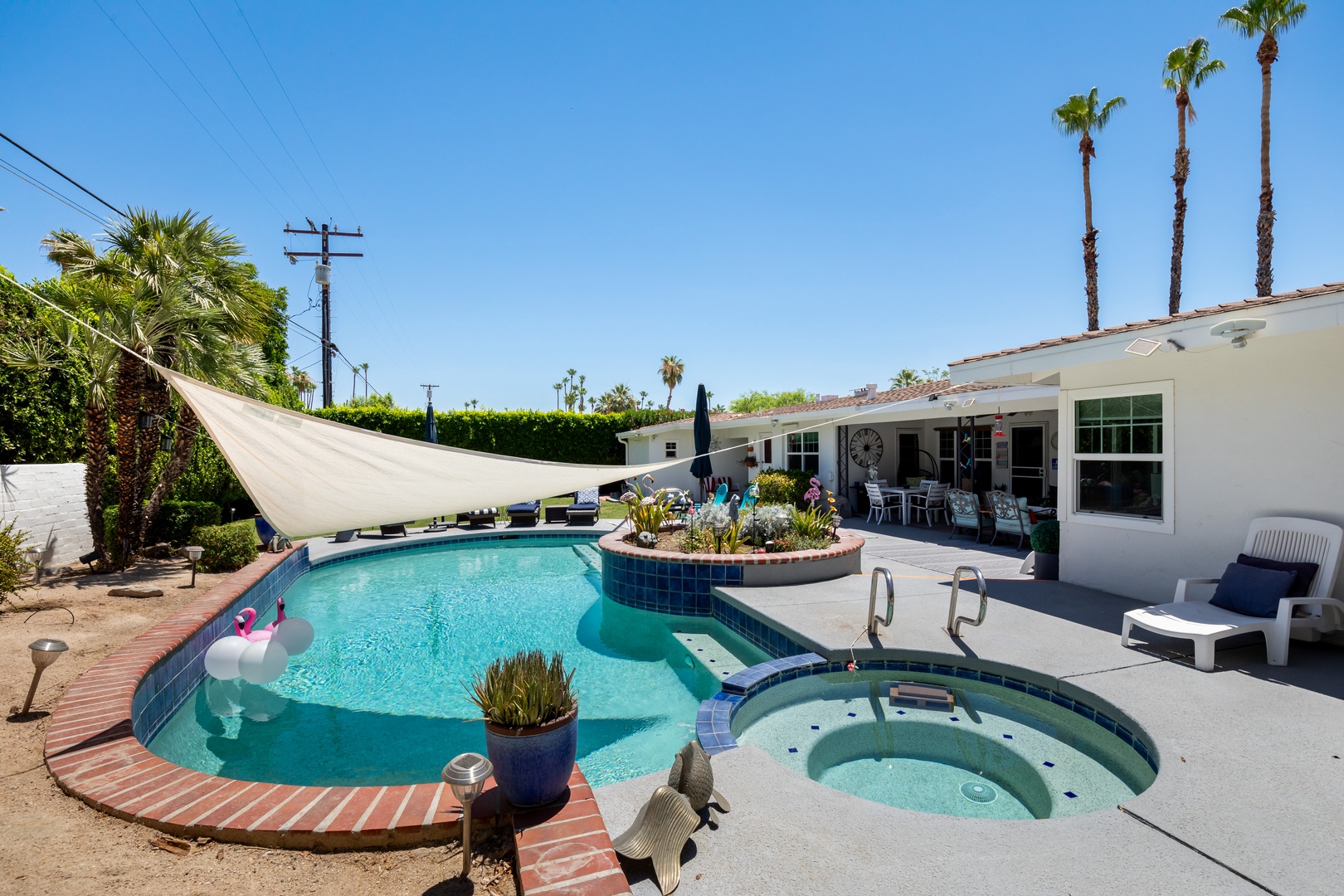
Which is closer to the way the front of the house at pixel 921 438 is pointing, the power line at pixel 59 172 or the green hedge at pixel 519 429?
the power line

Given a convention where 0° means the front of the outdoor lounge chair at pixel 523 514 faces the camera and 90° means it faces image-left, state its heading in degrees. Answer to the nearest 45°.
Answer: approximately 45°

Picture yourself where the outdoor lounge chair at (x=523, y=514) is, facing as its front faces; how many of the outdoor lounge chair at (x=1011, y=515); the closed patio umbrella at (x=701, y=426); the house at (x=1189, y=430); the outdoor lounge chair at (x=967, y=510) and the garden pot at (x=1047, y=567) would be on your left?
5

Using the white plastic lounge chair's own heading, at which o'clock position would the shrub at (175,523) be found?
The shrub is roughly at 1 o'clock from the white plastic lounge chair.

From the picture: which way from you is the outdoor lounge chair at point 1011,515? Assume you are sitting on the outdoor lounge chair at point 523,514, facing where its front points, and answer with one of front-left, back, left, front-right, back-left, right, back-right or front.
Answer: left

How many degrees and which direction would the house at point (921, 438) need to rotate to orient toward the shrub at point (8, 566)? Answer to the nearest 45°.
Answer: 0° — it already faces it

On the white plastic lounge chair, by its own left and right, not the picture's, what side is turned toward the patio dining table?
right

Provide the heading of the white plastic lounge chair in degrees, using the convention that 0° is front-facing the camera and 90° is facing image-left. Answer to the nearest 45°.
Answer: approximately 45°

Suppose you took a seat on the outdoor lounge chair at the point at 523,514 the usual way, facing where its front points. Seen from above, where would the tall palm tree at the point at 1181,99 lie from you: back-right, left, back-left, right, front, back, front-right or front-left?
back-left

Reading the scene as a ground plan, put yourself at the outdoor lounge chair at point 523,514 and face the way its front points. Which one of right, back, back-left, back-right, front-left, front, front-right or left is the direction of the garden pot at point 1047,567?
left

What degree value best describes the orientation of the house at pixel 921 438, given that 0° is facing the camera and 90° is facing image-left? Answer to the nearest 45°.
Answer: approximately 45°
